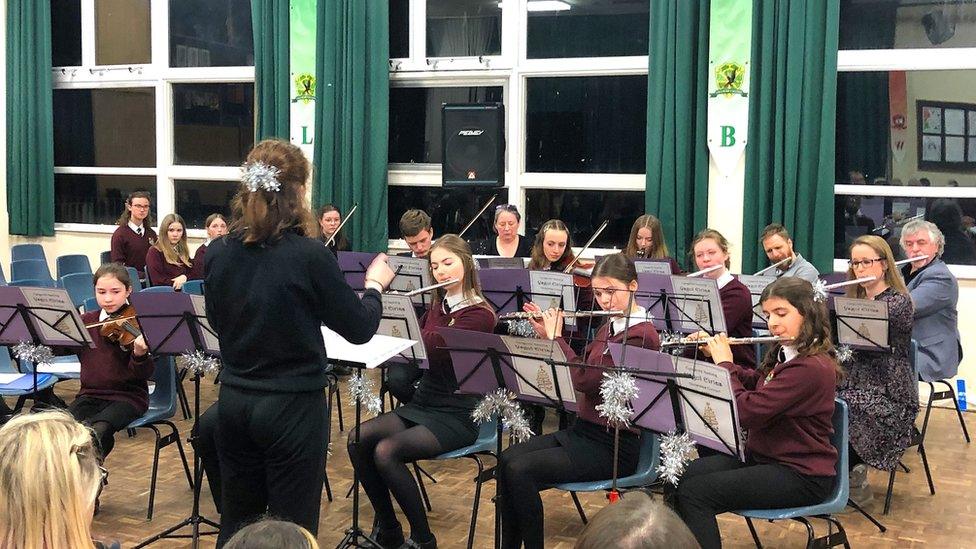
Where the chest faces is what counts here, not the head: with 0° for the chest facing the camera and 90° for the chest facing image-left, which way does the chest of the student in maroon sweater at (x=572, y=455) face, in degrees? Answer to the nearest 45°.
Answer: approximately 45°

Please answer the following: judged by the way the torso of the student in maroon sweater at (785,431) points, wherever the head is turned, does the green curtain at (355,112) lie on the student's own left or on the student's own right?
on the student's own right

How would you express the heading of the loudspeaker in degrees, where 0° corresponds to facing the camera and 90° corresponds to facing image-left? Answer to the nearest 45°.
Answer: approximately 0°

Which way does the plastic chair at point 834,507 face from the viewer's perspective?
to the viewer's left

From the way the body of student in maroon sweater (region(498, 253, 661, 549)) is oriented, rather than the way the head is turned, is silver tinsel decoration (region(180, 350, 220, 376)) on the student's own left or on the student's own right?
on the student's own right

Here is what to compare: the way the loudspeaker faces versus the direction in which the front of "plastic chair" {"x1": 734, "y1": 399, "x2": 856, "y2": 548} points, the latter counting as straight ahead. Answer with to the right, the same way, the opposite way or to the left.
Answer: to the left

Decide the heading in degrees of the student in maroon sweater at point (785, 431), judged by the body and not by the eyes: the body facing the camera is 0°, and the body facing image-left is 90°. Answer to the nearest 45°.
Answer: approximately 90°

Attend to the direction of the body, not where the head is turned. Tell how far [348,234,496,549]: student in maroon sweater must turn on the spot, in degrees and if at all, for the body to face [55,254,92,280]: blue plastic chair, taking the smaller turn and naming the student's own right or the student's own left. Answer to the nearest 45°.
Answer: approximately 90° to the student's own right
